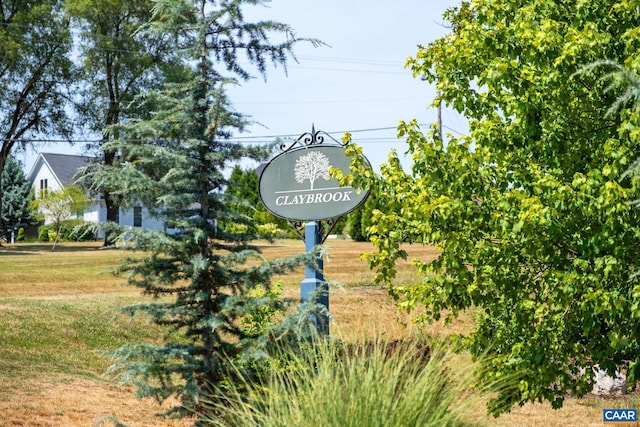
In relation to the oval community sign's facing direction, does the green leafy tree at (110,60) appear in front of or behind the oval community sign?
behind

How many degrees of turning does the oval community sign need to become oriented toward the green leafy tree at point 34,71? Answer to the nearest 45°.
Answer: approximately 135° to its right

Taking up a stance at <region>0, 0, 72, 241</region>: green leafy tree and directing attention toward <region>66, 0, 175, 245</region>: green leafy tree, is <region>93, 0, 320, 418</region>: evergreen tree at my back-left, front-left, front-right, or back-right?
front-right

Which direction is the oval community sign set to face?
toward the camera

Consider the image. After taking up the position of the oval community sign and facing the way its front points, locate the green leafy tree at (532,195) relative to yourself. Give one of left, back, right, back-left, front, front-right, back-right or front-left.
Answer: front-left

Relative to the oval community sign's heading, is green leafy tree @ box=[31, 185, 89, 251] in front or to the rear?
to the rear

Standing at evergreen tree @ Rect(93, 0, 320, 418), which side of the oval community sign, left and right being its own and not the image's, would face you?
front

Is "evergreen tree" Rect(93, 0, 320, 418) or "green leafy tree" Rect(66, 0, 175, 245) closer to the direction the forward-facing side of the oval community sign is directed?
the evergreen tree
